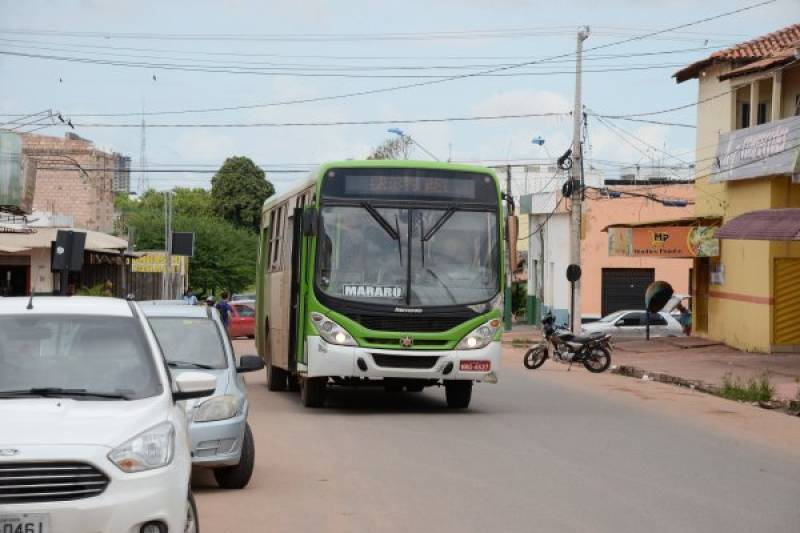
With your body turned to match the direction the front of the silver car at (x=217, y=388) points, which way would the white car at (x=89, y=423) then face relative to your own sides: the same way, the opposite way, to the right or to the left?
the same way

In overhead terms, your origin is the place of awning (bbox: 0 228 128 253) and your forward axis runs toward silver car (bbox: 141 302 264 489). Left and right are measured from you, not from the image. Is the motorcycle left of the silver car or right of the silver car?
left

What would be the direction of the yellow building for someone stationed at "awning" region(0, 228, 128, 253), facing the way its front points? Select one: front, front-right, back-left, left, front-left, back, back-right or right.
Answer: front-left

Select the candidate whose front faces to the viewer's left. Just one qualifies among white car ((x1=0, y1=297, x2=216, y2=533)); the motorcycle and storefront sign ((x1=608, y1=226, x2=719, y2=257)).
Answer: the motorcycle

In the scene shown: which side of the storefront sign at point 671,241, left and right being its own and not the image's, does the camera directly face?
front

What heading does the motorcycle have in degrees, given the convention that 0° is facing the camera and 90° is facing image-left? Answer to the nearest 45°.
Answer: approximately 90°

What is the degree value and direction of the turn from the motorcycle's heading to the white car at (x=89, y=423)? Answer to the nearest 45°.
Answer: approximately 90° to its left

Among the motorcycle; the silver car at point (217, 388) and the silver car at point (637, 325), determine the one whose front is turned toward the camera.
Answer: the silver car at point (217, 388)

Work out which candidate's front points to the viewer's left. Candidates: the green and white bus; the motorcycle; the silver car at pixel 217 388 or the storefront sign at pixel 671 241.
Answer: the motorcycle

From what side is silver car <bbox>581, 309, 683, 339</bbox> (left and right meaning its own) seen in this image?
left

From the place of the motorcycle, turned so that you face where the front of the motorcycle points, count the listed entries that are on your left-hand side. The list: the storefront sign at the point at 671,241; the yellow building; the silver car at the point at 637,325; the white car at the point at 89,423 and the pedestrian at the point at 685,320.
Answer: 1
